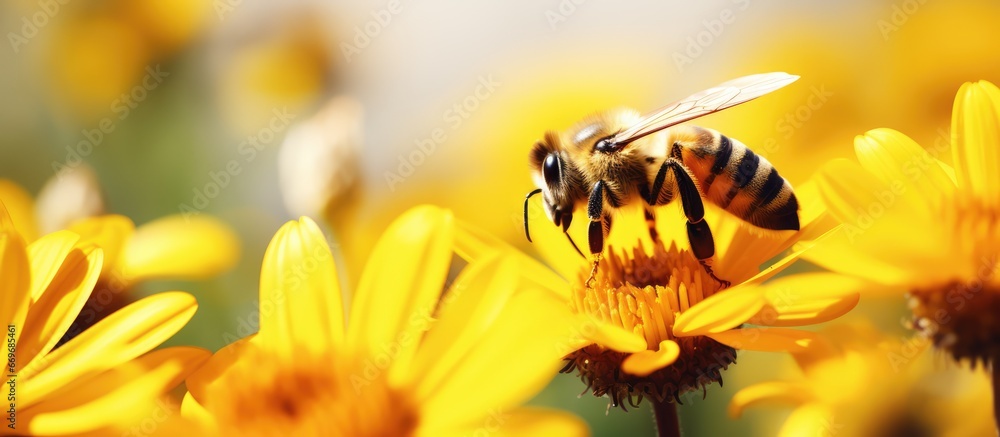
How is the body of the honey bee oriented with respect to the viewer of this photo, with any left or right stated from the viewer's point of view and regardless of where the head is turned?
facing to the left of the viewer

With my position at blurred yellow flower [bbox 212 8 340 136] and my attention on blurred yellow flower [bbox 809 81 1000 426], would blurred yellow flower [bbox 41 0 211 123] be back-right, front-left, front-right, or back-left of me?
back-right
